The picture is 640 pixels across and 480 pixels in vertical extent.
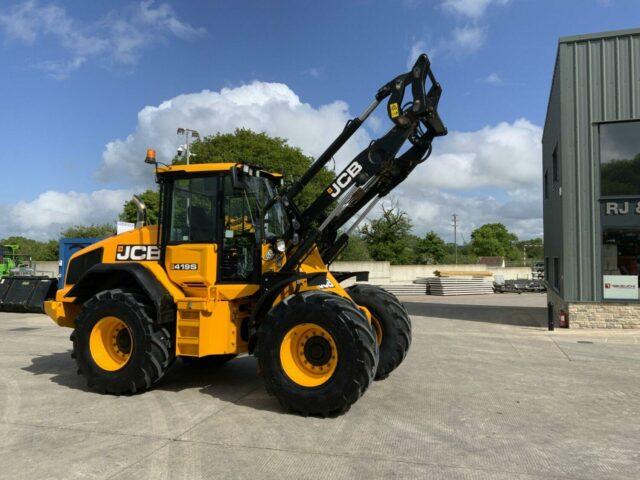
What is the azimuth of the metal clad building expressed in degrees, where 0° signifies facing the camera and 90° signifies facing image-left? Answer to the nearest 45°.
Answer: approximately 0°

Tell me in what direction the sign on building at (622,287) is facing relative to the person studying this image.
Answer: facing the viewer

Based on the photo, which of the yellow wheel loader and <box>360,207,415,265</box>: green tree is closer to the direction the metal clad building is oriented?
the yellow wheel loader

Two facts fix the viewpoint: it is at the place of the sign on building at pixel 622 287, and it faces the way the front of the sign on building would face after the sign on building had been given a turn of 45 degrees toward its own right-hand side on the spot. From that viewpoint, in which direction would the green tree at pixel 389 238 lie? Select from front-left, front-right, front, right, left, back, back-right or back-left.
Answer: right

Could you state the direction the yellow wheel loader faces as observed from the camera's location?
facing the viewer and to the right of the viewer

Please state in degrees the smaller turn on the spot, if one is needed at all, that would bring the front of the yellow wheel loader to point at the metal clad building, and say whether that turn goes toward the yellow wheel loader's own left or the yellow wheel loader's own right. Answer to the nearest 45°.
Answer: approximately 90° to the yellow wheel loader's own left

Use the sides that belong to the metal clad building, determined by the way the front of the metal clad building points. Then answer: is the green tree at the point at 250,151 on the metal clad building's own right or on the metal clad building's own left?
on the metal clad building's own right

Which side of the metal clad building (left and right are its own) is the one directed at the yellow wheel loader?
front
